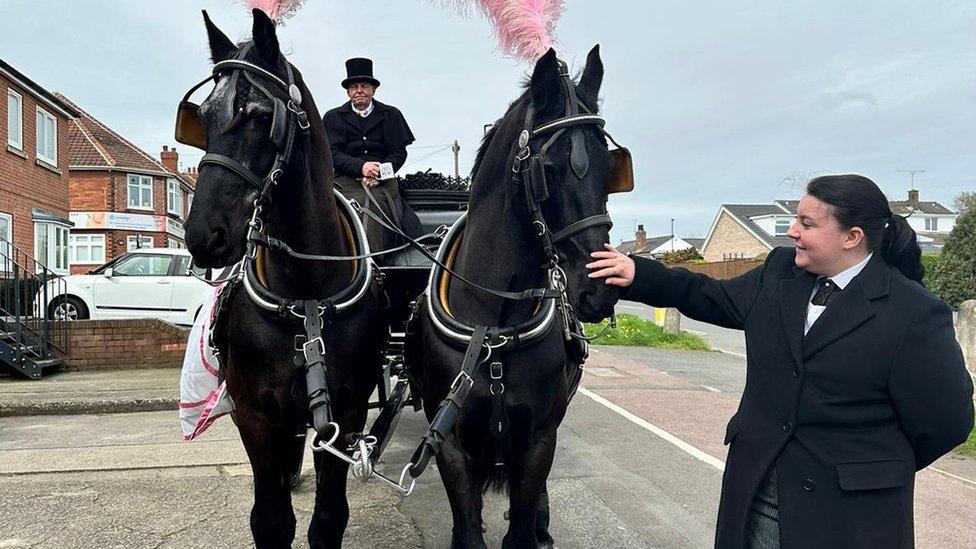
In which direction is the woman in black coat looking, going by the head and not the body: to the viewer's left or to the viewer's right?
to the viewer's left

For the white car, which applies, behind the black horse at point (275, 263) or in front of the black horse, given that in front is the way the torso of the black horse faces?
behind

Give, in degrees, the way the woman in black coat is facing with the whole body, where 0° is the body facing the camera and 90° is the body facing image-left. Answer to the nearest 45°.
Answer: approximately 45°

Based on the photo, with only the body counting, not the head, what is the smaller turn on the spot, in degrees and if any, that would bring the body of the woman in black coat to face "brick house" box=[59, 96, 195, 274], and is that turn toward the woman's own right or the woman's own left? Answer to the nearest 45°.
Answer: approximately 90° to the woman's own right

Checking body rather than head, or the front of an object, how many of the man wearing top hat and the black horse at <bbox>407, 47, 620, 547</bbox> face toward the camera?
2

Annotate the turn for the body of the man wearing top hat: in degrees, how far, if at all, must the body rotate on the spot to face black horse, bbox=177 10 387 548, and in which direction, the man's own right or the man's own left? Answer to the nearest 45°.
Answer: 0° — they already face it
